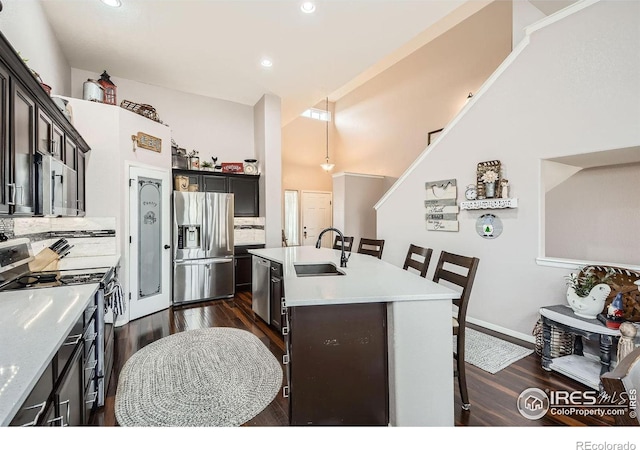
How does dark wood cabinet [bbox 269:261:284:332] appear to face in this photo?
to the viewer's left

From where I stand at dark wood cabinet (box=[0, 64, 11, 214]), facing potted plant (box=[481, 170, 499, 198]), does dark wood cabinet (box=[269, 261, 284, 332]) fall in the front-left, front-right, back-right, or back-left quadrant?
front-left

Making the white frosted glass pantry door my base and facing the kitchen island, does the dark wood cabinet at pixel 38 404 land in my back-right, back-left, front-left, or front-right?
front-right

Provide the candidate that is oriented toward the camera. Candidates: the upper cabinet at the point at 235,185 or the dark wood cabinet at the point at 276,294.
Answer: the upper cabinet

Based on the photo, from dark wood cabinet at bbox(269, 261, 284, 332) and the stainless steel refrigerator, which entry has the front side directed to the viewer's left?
the dark wood cabinet

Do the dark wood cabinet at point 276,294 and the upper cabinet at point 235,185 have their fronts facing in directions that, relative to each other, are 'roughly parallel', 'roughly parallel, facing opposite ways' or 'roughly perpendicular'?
roughly perpendicular

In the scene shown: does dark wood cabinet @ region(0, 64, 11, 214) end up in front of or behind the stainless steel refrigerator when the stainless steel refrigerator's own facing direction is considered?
in front

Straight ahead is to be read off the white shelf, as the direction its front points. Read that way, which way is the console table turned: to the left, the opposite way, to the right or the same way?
the same way

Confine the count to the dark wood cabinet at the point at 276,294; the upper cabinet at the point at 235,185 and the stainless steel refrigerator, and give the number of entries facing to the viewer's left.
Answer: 1

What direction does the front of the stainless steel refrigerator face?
toward the camera

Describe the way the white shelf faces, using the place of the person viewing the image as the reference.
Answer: facing the viewer and to the left of the viewer

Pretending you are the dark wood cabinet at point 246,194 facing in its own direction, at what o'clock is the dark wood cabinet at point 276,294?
the dark wood cabinet at point 276,294 is roughly at 12 o'clock from the dark wood cabinet at point 246,194.

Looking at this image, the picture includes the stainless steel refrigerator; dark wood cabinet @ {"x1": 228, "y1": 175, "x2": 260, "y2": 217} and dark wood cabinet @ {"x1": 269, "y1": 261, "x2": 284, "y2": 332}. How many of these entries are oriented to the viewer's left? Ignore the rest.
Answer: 1

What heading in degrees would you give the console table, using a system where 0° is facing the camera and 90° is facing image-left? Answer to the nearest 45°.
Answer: approximately 45°

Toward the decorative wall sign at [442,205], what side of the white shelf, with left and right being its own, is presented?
right
